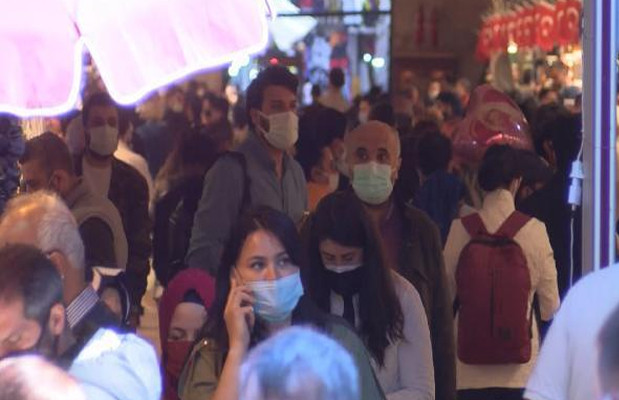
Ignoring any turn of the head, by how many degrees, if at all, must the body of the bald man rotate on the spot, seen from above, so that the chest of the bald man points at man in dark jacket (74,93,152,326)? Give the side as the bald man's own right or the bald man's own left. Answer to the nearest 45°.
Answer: approximately 135° to the bald man's own right

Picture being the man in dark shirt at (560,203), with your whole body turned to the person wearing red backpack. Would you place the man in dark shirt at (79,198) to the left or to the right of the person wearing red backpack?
right

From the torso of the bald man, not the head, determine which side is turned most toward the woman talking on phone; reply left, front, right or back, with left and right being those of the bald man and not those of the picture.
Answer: front

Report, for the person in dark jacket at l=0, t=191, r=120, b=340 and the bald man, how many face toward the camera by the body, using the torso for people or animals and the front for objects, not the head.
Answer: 1

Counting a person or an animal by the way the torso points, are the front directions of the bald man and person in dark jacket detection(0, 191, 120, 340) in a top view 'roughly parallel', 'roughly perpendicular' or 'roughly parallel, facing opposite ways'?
roughly perpendicular

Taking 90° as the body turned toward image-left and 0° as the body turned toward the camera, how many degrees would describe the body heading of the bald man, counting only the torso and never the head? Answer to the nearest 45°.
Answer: approximately 0°

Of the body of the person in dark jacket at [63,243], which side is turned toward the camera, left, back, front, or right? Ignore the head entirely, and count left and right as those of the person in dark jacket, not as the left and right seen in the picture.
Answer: left

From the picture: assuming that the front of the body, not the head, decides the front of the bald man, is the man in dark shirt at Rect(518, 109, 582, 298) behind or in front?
behind

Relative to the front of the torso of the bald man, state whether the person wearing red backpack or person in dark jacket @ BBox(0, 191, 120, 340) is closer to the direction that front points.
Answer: the person in dark jacket
